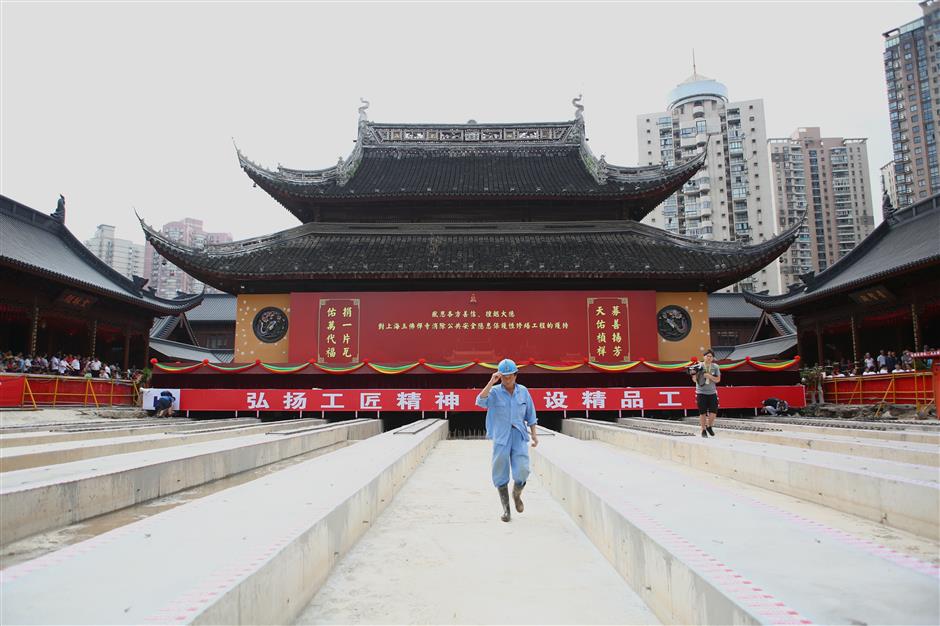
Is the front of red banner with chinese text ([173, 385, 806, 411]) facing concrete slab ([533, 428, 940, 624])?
yes

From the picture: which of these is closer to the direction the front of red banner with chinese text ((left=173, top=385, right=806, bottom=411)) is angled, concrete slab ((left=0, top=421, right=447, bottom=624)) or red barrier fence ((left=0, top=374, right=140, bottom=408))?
the concrete slab

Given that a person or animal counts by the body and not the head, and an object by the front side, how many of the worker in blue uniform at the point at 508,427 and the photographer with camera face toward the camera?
2

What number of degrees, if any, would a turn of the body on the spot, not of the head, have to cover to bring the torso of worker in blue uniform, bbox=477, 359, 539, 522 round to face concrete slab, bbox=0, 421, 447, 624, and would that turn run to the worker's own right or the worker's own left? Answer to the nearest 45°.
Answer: approximately 45° to the worker's own right

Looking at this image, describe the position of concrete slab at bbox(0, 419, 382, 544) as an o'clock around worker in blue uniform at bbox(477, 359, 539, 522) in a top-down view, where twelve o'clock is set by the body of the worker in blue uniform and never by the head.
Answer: The concrete slab is roughly at 3 o'clock from the worker in blue uniform.

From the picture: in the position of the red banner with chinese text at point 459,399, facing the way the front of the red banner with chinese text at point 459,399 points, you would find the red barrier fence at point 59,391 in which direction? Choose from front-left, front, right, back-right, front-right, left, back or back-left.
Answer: right

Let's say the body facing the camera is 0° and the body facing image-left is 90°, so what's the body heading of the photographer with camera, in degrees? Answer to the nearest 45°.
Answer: approximately 0°

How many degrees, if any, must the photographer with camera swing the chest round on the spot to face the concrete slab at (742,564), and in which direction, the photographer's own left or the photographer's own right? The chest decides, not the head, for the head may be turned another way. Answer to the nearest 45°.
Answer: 0° — they already face it

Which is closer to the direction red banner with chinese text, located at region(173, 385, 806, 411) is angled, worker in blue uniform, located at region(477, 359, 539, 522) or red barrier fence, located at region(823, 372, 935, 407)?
the worker in blue uniform

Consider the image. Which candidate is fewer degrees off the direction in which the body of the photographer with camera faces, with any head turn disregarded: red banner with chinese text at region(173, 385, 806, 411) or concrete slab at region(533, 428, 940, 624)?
the concrete slab
